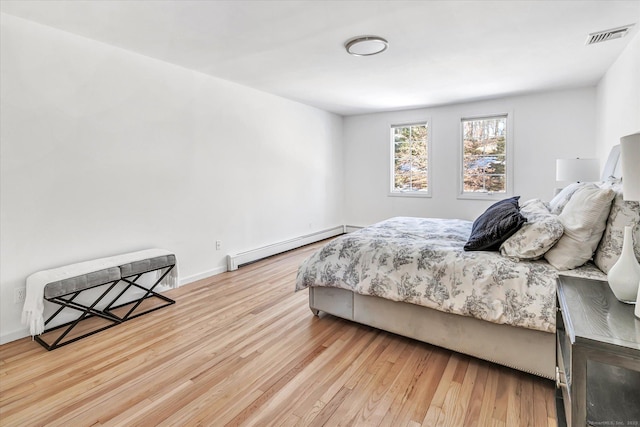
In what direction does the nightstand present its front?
to the viewer's left

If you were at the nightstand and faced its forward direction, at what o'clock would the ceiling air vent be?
The ceiling air vent is roughly at 3 o'clock from the nightstand.

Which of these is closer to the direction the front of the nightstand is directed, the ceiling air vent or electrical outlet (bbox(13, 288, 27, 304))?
the electrical outlet

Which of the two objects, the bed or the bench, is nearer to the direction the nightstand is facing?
the bench

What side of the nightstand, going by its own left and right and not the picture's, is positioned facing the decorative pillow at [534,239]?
right

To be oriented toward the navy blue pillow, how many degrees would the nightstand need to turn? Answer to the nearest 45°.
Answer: approximately 45° to its right
